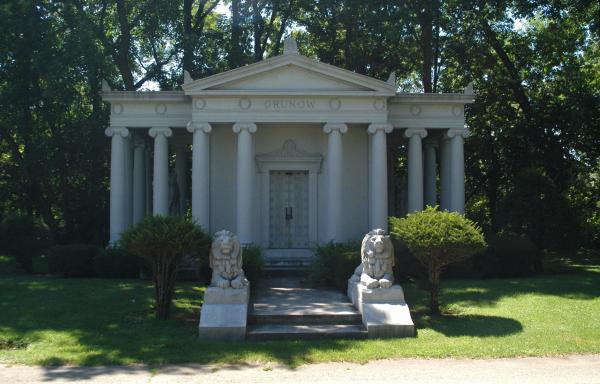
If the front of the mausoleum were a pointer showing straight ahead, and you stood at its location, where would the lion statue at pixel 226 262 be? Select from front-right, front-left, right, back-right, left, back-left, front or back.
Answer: front

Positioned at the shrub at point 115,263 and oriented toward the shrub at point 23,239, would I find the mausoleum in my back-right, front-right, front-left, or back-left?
back-right

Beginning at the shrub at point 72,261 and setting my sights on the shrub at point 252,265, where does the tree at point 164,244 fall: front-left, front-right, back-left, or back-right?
front-right

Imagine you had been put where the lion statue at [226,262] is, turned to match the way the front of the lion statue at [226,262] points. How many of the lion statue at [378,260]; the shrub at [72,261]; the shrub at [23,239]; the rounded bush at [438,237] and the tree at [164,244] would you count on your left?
2

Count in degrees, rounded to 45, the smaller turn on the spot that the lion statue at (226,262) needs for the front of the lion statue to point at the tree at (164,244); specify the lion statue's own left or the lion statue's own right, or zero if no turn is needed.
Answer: approximately 90° to the lion statue's own right

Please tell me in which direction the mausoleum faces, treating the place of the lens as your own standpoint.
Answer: facing the viewer

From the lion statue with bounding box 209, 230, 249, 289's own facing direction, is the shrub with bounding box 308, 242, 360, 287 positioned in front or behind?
behind

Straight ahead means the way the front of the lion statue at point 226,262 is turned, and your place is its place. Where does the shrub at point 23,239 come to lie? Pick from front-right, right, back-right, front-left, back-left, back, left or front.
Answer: back-right

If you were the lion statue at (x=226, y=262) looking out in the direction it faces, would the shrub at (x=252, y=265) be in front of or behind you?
behind

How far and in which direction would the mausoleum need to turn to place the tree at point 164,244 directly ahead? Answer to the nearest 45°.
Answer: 0° — it already faces it

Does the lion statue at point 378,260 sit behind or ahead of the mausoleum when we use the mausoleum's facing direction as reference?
ahead

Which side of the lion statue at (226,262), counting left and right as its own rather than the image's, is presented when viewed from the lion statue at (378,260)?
left
